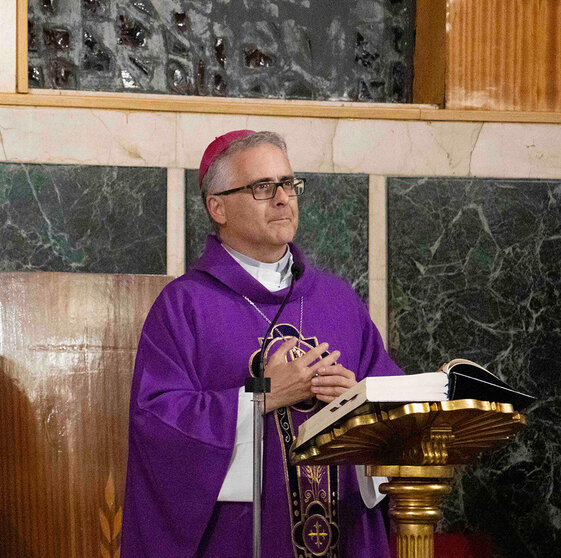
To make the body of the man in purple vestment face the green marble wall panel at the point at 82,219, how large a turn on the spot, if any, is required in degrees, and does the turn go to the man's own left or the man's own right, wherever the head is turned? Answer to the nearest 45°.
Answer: approximately 180°

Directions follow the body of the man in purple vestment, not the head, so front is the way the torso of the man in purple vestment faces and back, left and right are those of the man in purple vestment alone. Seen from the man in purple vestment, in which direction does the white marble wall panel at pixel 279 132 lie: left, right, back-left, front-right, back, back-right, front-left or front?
back-left

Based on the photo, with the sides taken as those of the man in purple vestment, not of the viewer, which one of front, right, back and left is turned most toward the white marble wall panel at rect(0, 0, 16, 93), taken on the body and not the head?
back

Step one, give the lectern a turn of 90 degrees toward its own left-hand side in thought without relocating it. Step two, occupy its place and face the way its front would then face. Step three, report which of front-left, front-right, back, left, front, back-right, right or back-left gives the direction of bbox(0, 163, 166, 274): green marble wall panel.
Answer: left

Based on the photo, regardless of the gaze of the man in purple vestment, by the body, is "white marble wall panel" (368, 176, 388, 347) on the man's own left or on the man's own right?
on the man's own left

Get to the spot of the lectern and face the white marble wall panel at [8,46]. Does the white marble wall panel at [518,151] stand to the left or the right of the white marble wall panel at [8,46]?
right

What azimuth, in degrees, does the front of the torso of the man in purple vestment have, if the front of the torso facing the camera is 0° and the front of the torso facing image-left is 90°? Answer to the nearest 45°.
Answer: approximately 315°
